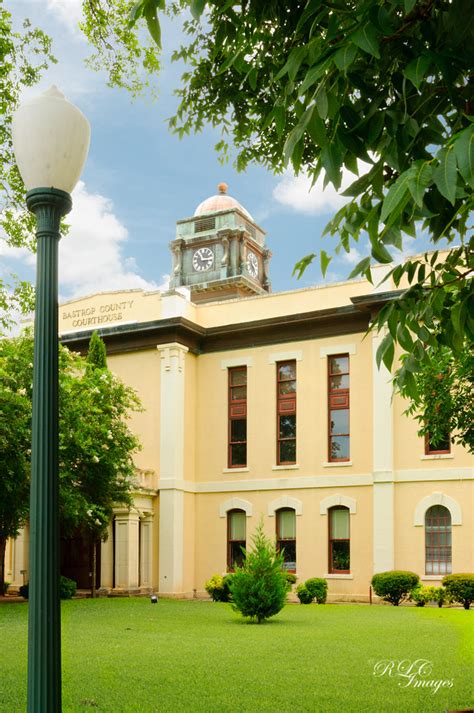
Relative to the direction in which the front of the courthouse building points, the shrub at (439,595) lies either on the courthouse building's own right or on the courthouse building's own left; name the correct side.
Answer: on the courthouse building's own left

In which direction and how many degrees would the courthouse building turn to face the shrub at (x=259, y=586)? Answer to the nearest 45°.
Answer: approximately 45° to its left

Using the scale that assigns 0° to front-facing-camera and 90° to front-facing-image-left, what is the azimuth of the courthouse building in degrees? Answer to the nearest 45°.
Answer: approximately 45°

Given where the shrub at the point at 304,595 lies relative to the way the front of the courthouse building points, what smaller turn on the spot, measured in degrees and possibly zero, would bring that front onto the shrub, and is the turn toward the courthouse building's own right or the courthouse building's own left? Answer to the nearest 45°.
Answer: approximately 45° to the courthouse building's own left
